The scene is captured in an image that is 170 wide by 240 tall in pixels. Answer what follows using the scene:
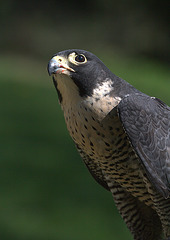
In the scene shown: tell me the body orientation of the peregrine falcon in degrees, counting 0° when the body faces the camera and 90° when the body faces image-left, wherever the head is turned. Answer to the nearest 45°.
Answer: approximately 45°
